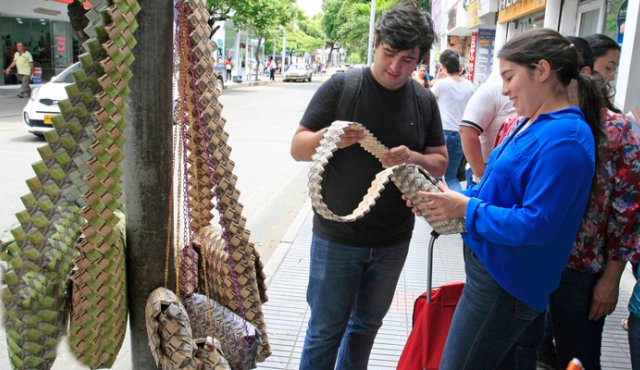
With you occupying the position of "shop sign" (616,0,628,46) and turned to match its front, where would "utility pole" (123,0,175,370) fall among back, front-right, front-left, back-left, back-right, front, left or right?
front-left

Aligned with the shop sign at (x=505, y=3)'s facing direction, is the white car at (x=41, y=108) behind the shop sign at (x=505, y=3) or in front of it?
in front

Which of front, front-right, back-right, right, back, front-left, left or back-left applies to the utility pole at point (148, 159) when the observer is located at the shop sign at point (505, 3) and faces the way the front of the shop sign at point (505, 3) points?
front-left

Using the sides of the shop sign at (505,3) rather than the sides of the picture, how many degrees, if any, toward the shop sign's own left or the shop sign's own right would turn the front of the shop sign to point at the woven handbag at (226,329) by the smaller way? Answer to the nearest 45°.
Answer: approximately 45° to the shop sign's own left

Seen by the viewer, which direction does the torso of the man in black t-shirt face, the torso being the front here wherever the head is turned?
toward the camera

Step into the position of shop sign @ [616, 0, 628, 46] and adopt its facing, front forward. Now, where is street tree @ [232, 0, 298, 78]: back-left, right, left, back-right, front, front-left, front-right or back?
right

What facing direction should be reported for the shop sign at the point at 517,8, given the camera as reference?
facing the viewer and to the left of the viewer

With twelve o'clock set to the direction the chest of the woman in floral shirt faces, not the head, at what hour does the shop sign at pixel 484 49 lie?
The shop sign is roughly at 4 o'clock from the woman in floral shirt.

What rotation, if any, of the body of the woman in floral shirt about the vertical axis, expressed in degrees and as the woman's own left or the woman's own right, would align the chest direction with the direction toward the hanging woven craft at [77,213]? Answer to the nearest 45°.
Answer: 0° — they already face it

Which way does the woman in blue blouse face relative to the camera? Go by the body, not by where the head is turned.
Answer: to the viewer's left

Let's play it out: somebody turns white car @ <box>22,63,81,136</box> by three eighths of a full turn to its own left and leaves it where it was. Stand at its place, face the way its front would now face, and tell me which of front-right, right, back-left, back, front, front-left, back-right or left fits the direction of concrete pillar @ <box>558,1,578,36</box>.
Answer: front-right

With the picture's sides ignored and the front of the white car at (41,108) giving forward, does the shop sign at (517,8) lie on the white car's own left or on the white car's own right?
on the white car's own left

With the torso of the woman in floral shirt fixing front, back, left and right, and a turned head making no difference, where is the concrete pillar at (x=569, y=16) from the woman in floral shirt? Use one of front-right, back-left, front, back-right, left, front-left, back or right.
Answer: back-right

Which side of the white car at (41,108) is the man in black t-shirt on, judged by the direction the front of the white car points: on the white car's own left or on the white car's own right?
on the white car's own left

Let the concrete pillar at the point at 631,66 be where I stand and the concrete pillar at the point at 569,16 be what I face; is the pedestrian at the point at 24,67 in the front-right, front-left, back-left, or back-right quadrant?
front-left

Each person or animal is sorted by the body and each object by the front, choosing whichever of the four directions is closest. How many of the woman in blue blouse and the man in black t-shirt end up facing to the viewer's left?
1

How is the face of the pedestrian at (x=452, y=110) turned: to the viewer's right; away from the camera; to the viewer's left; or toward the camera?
away from the camera

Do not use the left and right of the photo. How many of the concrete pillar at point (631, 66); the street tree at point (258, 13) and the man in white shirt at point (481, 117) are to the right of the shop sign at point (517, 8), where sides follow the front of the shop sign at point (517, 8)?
1
